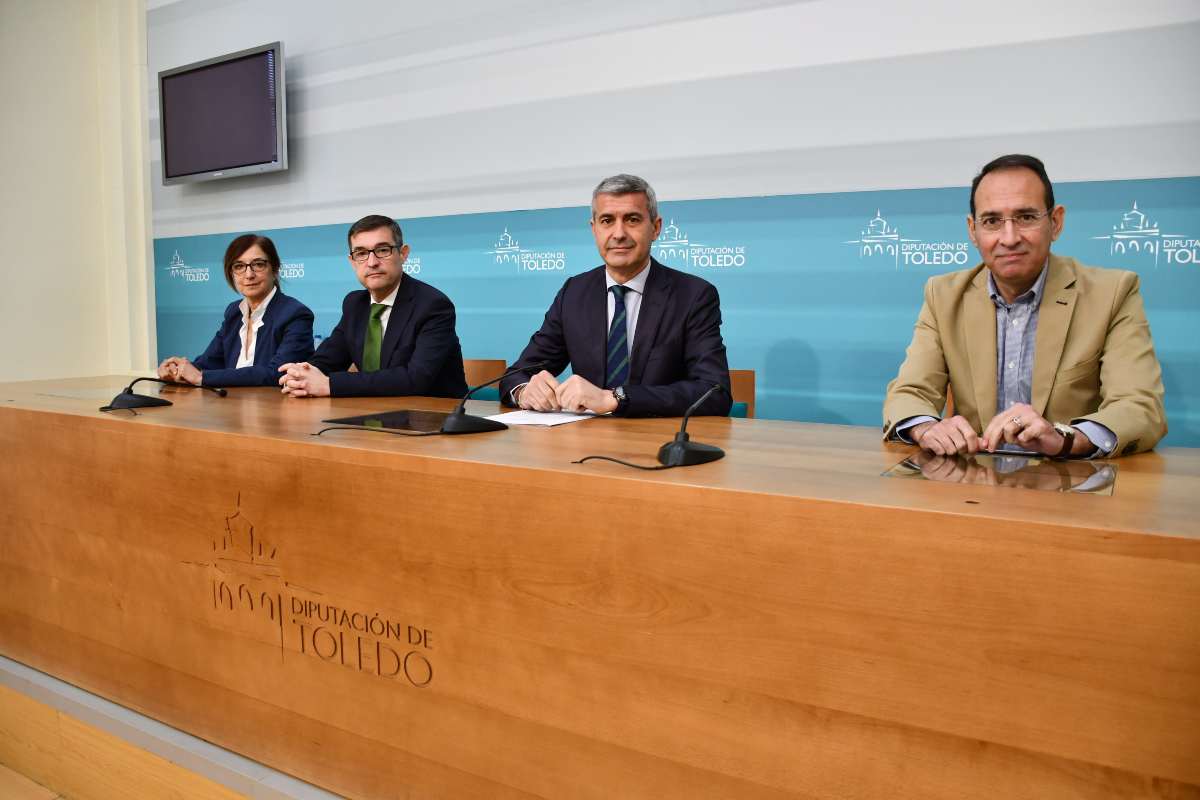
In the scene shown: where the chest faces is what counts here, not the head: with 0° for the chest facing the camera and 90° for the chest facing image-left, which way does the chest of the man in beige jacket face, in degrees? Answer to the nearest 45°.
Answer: approximately 0°

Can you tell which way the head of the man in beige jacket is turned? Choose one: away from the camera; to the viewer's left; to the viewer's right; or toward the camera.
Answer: toward the camera

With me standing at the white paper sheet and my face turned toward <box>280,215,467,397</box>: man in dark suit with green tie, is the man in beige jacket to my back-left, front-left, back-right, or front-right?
back-right

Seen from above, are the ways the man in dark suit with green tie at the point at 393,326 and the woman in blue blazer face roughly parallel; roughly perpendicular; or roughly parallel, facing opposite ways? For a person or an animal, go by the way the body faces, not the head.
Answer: roughly parallel

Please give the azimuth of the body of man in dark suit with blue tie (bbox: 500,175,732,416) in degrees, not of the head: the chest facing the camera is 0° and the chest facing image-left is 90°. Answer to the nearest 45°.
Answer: approximately 45°

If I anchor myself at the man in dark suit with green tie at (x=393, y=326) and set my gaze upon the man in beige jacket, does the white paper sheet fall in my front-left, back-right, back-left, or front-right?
front-right

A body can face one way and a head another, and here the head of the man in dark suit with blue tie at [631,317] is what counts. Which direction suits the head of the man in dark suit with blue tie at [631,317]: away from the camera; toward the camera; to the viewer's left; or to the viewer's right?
toward the camera

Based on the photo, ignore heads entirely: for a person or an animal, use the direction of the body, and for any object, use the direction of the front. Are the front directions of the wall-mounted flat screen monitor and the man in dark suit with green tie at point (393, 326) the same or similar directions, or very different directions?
same or similar directions

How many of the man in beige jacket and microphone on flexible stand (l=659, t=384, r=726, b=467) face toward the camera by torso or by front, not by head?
1

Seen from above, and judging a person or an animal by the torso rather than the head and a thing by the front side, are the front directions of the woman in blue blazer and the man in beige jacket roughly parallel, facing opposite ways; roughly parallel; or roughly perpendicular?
roughly parallel

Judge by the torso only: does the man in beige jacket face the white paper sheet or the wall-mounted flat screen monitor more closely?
the white paper sheet

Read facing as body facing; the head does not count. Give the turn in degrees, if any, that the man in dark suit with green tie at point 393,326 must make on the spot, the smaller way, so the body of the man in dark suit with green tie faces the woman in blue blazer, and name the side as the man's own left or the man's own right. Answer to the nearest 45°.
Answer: approximately 90° to the man's own right

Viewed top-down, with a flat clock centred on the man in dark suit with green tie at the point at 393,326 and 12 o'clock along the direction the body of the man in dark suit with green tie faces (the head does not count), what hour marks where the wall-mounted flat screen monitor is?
The wall-mounted flat screen monitor is roughly at 4 o'clock from the man in dark suit with green tie.

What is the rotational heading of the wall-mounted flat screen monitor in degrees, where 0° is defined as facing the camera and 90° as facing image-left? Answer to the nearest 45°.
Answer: approximately 45°

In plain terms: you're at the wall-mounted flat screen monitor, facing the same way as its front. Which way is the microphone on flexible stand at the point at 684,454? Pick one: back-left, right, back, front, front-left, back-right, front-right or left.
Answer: front-left

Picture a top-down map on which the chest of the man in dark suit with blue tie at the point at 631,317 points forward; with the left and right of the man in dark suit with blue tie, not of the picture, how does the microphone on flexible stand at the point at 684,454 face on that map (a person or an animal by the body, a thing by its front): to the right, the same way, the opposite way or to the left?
the opposite way

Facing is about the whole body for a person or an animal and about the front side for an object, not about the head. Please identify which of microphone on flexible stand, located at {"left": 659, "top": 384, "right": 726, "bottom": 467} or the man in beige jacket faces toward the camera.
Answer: the man in beige jacket

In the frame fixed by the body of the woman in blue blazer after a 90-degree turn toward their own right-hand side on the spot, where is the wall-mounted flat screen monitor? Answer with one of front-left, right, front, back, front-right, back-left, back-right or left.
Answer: front-right

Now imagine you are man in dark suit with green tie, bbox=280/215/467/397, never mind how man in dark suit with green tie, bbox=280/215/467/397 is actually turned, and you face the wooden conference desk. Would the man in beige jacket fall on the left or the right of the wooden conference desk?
left

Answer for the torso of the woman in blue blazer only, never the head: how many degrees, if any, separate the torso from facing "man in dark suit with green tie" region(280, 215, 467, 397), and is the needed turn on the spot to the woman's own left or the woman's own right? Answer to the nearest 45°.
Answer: approximately 90° to the woman's own left
